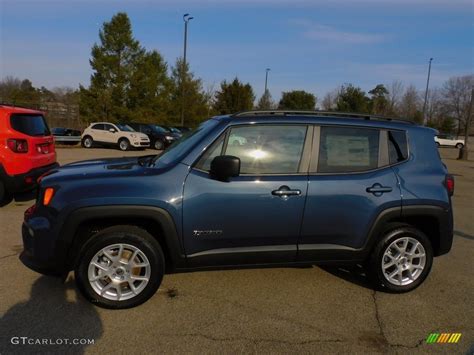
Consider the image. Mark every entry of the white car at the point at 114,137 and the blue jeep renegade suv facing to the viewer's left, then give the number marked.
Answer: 1

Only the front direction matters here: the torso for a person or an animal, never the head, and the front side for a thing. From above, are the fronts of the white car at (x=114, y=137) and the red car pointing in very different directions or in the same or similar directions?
very different directions

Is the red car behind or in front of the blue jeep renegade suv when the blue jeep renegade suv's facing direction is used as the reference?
in front

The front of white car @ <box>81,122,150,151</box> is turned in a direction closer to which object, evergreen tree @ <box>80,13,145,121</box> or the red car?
the red car

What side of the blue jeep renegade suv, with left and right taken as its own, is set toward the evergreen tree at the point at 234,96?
right

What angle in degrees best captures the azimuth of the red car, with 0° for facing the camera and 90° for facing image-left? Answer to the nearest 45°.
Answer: approximately 135°

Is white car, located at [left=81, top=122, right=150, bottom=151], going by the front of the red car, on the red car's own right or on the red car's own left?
on the red car's own right

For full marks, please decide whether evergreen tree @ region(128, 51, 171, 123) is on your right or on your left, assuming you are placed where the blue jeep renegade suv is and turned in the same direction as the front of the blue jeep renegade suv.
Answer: on your right

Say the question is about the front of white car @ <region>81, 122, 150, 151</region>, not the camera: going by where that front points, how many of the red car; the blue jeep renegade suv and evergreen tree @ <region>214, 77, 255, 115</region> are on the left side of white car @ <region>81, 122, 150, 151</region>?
1

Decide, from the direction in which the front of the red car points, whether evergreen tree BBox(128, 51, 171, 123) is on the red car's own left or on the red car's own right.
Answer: on the red car's own right

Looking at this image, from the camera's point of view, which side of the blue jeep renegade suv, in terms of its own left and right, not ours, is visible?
left
